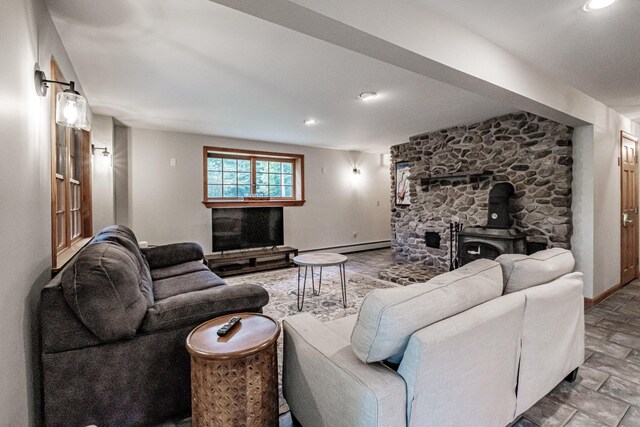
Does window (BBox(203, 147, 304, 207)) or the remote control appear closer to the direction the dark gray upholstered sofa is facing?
the remote control

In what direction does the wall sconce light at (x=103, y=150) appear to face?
to the viewer's right

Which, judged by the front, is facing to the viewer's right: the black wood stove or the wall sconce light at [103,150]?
the wall sconce light

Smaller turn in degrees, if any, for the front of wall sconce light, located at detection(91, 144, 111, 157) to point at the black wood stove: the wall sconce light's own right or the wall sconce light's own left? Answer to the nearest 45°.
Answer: approximately 45° to the wall sconce light's own right

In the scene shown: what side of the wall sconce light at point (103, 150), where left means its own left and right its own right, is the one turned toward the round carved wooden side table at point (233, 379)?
right

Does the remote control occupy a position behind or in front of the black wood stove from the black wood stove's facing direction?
in front

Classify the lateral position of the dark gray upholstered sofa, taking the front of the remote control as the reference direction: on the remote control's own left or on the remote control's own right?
on the remote control's own left

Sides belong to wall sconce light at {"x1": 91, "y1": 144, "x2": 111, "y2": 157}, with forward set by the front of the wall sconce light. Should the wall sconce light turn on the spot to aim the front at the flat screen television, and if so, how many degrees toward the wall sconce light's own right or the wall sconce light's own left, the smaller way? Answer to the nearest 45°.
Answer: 0° — it already faces it

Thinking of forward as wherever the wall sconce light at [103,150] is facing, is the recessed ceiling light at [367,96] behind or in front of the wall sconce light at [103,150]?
in front

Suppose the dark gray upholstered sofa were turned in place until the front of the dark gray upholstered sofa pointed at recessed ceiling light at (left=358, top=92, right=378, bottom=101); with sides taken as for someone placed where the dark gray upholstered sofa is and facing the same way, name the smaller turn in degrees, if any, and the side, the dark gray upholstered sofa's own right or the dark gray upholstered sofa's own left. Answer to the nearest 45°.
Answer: approximately 45° to the dark gray upholstered sofa's own left

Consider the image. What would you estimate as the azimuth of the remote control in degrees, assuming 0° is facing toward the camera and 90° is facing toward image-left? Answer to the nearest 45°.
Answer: approximately 225°

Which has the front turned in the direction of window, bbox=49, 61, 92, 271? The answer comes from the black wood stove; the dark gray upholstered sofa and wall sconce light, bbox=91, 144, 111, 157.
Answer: the black wood stove

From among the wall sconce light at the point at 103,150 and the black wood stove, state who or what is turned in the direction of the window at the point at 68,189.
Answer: the black wood stove

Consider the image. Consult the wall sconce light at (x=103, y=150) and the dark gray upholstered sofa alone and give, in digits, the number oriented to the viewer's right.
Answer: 2

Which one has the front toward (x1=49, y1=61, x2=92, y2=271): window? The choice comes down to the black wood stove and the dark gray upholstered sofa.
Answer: the black wood stove

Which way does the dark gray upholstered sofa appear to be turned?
to the viewer's right

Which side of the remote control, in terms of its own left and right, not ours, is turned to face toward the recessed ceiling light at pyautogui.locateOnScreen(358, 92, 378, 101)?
front
